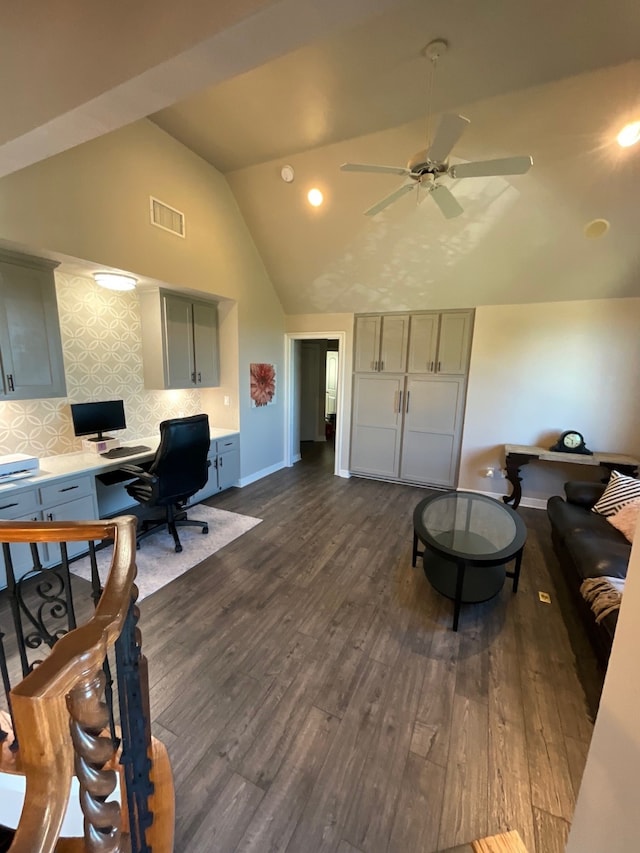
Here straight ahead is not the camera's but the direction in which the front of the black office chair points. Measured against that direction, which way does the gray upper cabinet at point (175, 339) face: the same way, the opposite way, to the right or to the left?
the opposite way

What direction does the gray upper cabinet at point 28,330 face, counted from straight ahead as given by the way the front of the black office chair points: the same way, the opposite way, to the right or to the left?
the opposite way

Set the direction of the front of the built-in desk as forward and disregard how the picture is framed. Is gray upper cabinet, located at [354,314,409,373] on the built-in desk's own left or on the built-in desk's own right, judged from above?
on the built-in desk's own left

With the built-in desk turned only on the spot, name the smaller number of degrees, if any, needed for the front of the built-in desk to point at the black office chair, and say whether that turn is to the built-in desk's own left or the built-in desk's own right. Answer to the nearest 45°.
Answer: approximately 45° to the built-in desk's own left

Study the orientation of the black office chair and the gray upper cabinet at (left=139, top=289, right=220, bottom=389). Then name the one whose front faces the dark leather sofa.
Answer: the gray upper cabinet

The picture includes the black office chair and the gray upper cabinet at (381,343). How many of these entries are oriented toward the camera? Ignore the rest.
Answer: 1

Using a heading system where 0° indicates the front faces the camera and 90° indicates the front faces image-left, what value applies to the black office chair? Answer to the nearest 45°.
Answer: approximately 135°

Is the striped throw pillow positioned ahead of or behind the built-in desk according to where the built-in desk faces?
ahead

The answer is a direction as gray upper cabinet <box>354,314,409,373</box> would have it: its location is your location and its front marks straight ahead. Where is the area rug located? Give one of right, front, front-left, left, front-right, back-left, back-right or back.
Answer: front-right

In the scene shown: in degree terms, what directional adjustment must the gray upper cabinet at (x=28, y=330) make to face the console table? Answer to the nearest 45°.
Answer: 0° — it already faces it

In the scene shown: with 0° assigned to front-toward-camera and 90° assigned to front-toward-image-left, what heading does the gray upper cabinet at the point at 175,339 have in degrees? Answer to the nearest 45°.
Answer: approximately 315°

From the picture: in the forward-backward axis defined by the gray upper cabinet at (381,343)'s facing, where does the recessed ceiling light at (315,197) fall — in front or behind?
in front

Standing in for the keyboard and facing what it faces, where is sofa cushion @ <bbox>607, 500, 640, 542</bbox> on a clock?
The sofa cushion is roughly at 12 o'clock from the keyboard.
